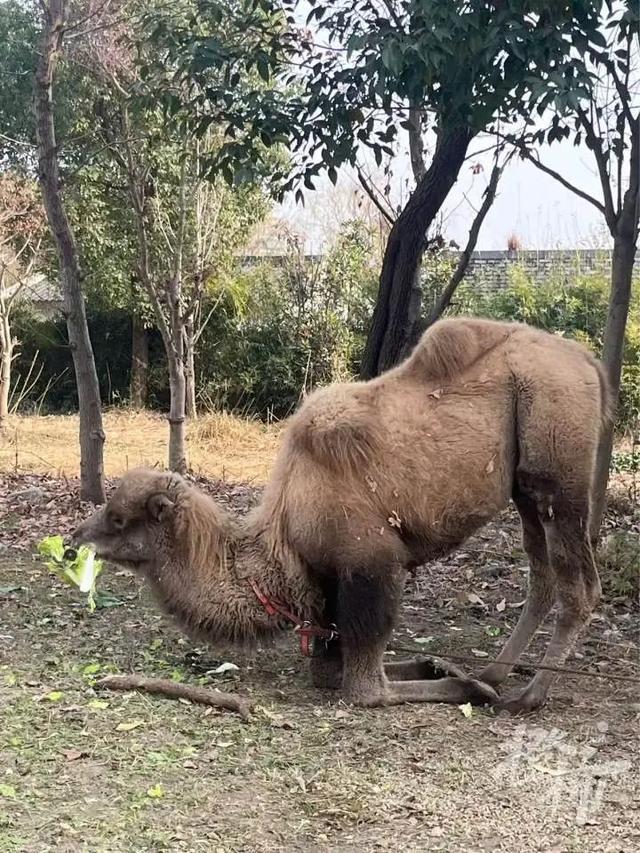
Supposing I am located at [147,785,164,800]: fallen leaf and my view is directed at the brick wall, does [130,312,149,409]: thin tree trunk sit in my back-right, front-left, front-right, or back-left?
front-left

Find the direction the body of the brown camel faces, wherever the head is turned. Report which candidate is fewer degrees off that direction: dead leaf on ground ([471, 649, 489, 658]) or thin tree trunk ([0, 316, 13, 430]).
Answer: the thin tree trunk

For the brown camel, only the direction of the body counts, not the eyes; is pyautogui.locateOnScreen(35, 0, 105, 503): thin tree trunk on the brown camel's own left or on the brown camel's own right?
on the brown camel's own right

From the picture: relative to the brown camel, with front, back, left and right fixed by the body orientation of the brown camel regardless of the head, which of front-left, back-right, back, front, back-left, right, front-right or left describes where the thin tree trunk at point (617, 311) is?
back-right

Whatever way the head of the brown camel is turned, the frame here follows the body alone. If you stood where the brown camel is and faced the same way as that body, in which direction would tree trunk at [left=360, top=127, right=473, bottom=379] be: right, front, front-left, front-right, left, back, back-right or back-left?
right

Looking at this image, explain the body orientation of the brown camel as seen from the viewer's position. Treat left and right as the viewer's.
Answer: facing to the left of the viewer

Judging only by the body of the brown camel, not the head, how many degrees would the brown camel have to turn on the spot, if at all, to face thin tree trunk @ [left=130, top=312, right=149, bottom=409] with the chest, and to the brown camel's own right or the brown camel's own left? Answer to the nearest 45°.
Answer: approximately 90° to the brown camel's own right

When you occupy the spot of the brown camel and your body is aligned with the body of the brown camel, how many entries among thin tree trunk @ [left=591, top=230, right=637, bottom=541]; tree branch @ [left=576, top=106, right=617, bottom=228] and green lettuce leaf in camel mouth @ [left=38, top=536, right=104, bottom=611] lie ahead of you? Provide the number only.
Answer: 1

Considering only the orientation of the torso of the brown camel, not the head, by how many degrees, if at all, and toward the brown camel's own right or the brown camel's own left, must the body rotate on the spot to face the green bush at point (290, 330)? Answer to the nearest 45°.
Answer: approximately 90° to the brown camel's own right

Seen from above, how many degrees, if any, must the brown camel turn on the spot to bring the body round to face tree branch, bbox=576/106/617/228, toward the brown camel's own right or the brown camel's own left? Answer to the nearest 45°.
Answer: approximately 135° to the brown camel's own right

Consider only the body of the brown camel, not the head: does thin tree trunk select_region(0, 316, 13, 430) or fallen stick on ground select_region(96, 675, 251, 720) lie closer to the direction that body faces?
the fallen stick on ground
